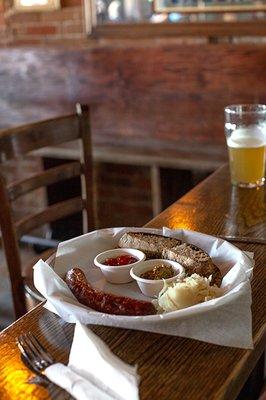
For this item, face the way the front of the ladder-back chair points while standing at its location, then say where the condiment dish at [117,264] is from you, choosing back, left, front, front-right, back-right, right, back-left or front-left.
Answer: front-right

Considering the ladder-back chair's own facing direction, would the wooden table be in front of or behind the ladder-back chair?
in front

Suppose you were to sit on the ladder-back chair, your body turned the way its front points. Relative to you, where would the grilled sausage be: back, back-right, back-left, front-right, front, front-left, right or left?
front-right

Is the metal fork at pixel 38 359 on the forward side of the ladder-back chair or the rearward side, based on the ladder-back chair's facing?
on the forward side

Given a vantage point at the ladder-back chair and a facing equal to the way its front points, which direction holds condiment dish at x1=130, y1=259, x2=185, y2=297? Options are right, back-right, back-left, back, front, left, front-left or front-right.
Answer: front-right

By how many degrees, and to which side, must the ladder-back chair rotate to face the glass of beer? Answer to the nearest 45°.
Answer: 0° — it already faces it

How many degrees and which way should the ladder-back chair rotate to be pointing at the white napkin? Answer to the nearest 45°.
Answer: approximately 45° to its right

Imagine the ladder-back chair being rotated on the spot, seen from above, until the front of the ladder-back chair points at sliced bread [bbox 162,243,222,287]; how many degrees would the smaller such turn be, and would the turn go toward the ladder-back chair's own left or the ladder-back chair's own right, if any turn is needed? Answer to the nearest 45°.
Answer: approximately 45° to the ladder-back chair's own right

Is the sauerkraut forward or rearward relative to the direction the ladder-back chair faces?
forward

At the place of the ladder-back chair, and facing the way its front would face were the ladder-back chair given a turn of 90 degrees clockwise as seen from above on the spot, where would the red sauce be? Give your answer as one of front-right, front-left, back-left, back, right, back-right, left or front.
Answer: front-left

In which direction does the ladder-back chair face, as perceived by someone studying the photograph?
facing the viewer and to the right of the viewer
